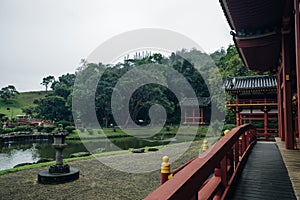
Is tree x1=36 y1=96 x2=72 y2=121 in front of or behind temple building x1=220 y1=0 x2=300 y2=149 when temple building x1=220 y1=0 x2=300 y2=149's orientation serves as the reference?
in front

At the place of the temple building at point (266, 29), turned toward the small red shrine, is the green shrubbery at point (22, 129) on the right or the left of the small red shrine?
left

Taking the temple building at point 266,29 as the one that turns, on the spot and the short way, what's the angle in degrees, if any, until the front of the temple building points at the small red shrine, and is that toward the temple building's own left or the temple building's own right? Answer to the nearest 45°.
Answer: approximately 90° to the temple building's own right

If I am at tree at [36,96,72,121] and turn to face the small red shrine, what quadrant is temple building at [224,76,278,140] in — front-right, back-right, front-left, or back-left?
front-right

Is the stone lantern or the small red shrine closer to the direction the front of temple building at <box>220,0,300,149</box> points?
the stone lantern

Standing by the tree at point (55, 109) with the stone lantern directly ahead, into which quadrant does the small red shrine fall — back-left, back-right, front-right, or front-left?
front-left

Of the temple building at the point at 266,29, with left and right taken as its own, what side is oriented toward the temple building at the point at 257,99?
right

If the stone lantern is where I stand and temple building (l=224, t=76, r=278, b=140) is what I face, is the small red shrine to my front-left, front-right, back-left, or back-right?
front-left

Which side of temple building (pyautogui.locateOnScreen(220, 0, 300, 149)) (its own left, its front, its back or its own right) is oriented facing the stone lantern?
front

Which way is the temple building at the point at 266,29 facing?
to the viewer's left

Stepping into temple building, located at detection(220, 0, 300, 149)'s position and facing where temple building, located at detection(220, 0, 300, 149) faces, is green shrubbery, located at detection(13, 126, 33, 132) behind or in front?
in front

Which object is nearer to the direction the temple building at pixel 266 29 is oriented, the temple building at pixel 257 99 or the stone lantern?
the stone lantern
